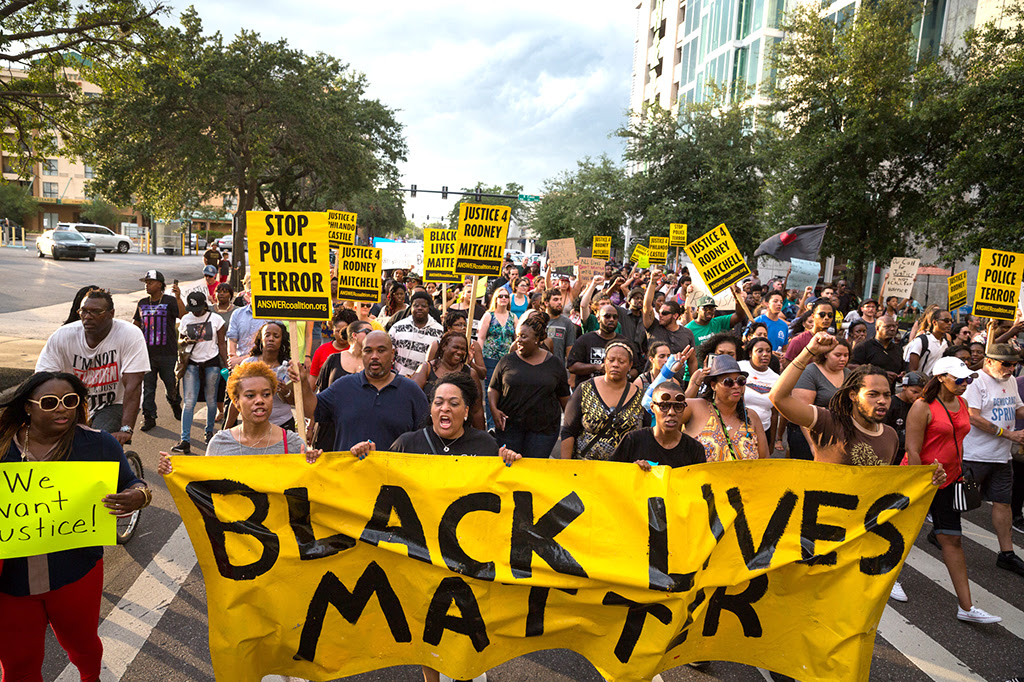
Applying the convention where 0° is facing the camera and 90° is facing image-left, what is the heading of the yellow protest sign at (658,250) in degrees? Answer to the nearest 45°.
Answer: approximately 0°

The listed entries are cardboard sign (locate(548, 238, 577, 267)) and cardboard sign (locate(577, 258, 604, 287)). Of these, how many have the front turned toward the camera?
2

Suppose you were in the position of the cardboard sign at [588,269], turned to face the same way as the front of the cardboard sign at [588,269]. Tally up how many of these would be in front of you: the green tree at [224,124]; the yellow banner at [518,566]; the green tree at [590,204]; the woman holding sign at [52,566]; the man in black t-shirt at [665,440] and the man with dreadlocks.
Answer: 4

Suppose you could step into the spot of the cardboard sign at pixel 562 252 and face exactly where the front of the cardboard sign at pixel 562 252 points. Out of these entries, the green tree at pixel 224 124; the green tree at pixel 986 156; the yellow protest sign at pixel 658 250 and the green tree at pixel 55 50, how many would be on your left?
2

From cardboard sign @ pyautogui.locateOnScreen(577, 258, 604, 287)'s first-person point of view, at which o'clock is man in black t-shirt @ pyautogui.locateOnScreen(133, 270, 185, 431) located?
The man in black t-shirt is roughly at 1 o'clock from the cardboard sign.

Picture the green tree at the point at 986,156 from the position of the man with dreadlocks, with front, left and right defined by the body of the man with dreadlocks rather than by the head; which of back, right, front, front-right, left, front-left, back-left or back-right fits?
back-left

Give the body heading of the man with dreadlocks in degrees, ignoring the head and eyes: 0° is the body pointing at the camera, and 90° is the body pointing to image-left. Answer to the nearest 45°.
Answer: approximately 315°

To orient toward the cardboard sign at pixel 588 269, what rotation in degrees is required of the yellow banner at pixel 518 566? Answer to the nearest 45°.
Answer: approximately 180°

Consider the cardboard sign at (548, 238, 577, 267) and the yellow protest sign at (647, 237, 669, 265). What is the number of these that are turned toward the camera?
2

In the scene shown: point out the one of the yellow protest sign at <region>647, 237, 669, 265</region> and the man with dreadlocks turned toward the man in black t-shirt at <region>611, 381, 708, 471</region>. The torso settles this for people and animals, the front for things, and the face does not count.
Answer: the yellow protest sign

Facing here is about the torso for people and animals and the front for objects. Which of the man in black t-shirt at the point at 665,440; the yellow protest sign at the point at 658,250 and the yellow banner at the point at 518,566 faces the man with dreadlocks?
the yellow protest sign at the point at 658,250

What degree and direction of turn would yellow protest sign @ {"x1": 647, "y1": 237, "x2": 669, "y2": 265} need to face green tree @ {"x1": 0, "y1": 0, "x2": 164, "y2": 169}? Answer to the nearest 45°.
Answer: approximately 45° to its right
